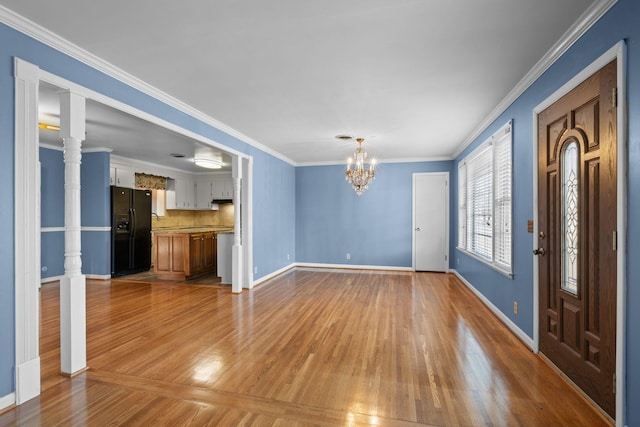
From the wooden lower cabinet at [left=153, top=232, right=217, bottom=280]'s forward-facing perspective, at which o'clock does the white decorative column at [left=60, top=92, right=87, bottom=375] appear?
The white decorative column is roughly at 2 o'clock from the wooden lower cabinet.

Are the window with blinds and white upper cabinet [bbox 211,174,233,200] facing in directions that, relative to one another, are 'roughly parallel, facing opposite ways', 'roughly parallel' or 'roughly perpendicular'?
roughly perpendicular

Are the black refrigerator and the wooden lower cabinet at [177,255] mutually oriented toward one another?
no

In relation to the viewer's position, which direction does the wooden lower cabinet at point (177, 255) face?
facing the viewer and to the right of the viewer

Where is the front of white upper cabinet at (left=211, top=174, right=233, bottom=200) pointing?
toward the camera

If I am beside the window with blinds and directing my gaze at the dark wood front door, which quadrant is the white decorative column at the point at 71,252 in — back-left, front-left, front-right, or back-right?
front-right

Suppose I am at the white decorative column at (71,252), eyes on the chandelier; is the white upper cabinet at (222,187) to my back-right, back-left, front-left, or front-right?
front-left

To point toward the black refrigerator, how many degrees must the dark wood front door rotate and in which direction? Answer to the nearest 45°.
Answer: approximately 45° to its right

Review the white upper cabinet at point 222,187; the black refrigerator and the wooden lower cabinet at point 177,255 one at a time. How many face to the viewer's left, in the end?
0

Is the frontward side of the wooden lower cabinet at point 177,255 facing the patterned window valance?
no

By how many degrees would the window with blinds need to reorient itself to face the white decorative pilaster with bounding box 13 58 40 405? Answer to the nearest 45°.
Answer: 0° — it already faces it

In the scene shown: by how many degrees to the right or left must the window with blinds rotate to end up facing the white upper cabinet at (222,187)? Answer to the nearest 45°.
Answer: approximately 45° to its right

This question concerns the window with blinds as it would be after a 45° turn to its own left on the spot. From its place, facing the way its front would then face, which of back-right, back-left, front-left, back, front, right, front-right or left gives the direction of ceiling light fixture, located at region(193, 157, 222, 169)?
right

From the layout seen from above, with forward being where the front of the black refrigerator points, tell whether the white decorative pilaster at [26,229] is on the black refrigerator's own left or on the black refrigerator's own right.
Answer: on the black refrigerator's own right

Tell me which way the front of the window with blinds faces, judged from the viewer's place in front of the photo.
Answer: facing the viewer and to the left of the viewer

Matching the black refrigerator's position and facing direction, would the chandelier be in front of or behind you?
in front

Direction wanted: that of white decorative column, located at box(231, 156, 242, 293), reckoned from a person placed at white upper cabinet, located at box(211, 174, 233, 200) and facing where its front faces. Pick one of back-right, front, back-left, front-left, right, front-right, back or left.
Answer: front

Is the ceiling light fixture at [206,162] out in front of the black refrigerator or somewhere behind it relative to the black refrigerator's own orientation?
in front

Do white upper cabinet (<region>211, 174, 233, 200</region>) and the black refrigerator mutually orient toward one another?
no
